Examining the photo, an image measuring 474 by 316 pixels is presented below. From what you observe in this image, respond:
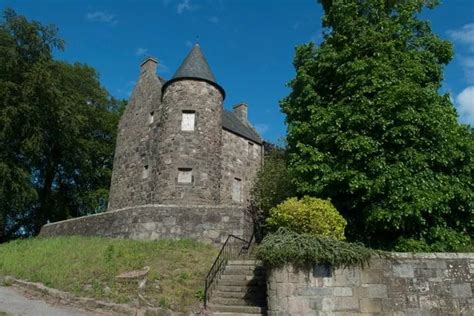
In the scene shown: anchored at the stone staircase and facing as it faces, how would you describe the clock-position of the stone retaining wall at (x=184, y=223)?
The stone retaining wall is roughly at 5 o'clock from the stone staircase.

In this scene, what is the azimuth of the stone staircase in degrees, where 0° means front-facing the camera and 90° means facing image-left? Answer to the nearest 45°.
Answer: approximately 0°

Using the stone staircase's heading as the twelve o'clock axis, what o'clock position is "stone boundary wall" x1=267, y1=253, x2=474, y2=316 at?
The stone boundary wall is roughly at 10 o'clock from the stone staircase.

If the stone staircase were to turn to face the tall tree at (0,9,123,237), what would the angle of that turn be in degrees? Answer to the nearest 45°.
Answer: approximately 135° to its right

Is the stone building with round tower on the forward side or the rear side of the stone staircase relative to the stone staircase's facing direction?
on the rear side

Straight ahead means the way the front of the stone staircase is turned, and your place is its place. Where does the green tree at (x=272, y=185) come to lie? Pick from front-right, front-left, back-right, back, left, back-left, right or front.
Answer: back
